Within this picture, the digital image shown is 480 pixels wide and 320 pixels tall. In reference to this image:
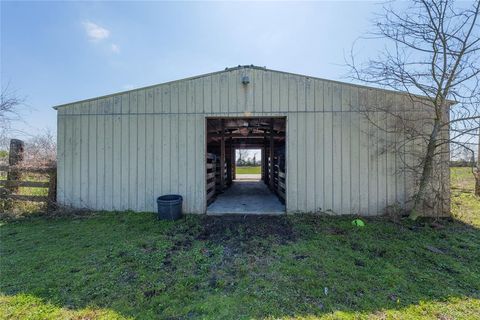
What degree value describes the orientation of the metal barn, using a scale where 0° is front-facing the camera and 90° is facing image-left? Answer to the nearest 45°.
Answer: approximately 0°

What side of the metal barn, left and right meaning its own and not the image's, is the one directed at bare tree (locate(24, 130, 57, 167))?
right

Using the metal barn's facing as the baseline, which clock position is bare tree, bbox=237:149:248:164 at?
The bare tree is roughly at 6 o'clock from the metal barn.

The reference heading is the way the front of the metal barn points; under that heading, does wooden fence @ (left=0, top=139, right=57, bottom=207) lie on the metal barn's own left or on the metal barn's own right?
on the metal barn's own right
